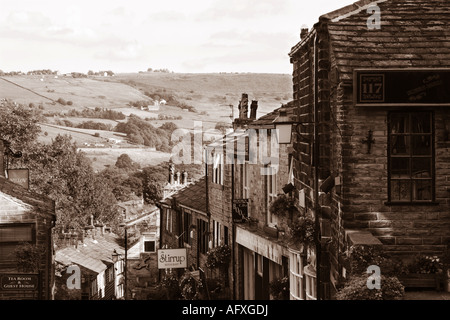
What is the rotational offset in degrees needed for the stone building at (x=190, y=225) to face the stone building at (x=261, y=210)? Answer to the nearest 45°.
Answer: approximately 45° to its left

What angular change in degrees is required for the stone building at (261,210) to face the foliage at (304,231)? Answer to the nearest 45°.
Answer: approximately 45° to its left

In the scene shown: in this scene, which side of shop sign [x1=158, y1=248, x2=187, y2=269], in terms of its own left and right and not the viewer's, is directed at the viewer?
front

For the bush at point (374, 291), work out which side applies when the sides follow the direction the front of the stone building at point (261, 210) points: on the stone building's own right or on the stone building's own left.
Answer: on the stone building's own left

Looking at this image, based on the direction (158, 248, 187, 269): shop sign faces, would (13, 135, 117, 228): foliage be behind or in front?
behind

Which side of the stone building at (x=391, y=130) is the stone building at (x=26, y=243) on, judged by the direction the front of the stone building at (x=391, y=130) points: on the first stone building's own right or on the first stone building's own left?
on the first stone building's own right

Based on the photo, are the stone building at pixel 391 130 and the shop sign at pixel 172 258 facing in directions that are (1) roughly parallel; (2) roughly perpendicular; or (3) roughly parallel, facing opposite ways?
roughly parallel

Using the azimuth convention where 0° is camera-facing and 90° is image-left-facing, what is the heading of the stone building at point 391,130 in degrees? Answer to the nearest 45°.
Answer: approximately 0°

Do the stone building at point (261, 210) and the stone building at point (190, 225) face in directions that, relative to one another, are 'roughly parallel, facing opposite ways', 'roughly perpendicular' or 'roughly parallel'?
roughly parallel

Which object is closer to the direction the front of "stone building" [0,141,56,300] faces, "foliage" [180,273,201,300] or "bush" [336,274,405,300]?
the bush
